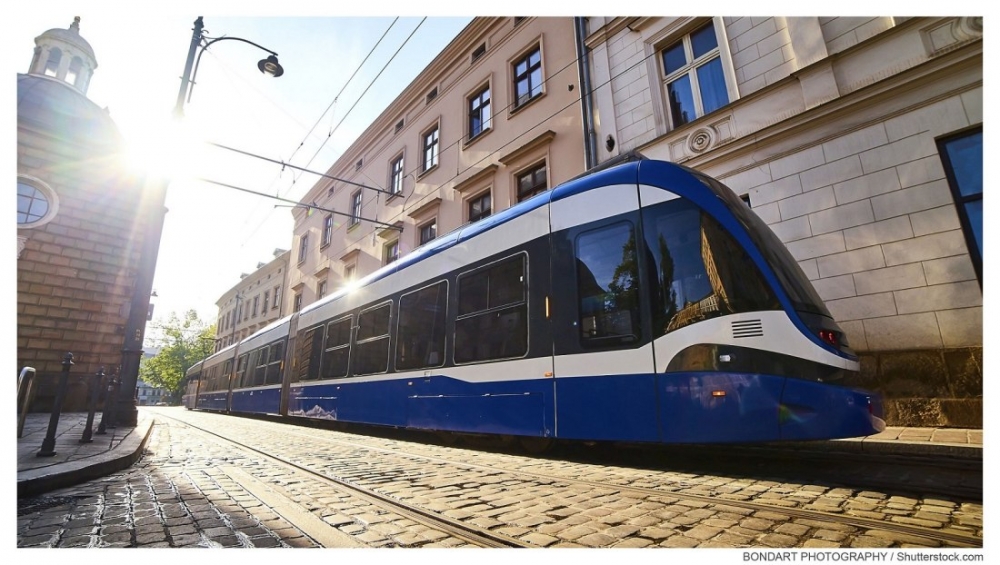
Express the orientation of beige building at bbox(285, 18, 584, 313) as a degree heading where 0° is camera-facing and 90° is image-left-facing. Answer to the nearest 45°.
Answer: approximately 45°

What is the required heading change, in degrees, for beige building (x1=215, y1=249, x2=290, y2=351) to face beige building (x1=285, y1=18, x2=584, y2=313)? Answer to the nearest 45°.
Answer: approximately 45° to its left

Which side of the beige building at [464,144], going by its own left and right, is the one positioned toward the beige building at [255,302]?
right

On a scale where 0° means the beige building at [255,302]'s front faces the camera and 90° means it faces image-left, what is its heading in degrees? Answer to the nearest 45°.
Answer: approximately 45°

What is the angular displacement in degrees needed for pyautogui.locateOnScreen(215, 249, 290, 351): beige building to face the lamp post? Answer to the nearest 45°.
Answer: approximately 45° to its left

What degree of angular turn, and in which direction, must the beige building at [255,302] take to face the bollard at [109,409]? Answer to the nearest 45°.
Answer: approximately 45° to its left
